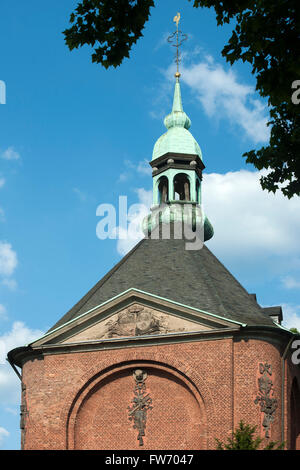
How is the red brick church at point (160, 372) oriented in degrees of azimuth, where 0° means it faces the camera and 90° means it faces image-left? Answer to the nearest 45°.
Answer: approximately 0°

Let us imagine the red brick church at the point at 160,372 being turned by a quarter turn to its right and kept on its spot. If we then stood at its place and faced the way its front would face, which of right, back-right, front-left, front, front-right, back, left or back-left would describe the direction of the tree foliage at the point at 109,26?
left

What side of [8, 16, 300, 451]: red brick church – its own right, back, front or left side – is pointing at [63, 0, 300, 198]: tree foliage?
front
